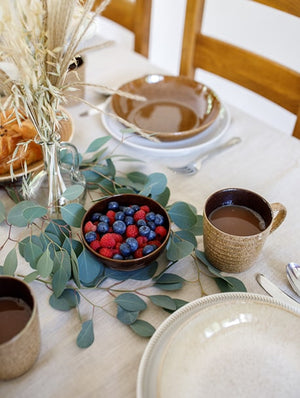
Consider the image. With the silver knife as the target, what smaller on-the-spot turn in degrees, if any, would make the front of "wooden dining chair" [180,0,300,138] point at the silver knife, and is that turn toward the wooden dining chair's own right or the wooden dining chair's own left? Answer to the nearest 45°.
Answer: approximately 45° to the wooden dining chair's own left

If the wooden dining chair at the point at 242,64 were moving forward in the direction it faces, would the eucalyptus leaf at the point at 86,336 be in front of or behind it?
in front

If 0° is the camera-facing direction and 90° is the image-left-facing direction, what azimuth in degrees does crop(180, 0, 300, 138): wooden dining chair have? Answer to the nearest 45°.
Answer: approximately 45°

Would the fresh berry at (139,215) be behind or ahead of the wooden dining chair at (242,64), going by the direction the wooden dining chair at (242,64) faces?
ahead

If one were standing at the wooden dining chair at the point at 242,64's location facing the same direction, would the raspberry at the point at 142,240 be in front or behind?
in front
